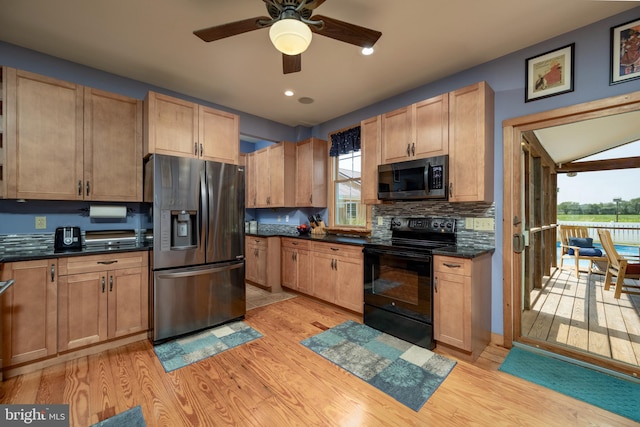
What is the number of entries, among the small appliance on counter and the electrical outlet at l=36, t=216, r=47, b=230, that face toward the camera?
2

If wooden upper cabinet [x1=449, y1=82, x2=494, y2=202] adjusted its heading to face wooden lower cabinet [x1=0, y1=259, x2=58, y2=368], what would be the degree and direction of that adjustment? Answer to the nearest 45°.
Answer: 0° — it already faces it

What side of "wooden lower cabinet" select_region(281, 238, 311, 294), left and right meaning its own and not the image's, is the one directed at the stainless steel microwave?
left

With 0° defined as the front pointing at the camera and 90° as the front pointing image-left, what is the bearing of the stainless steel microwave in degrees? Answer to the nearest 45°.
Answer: approximately 45°

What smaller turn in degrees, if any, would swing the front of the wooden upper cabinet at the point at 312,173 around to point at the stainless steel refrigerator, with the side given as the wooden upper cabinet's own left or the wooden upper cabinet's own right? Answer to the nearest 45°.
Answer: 0° — it already faces it

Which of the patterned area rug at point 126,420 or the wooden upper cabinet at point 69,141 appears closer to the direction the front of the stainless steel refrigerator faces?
the patterned area rug

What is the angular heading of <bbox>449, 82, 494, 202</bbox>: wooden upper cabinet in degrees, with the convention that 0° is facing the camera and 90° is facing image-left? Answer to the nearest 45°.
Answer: approximately 45°

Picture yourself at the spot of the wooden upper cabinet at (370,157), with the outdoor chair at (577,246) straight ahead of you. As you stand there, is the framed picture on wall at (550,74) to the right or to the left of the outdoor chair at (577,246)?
right

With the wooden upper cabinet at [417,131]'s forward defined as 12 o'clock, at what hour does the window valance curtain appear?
The window valance curtain is roughly at 3 o'clock from the wooden upper cabinet.

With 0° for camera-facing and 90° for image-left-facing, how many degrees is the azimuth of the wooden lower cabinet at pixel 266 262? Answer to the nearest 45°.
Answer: approximately 45°

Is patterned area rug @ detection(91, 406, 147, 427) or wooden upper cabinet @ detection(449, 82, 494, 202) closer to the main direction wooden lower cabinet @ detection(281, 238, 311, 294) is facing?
the patterned area rug
